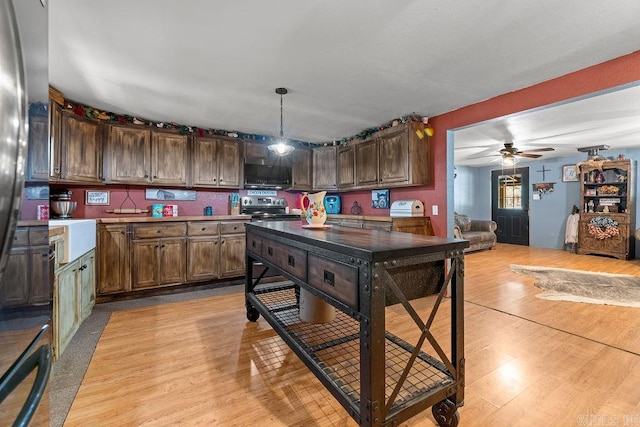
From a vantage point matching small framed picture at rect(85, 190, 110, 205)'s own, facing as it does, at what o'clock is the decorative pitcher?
The decorative pitcher is roughly at 11 o'clock from the small framed picture.

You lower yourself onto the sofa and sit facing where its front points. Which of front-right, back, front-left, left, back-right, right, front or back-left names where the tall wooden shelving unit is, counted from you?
front-left

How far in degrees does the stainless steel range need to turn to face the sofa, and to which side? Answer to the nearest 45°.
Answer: approximately 90° to its left

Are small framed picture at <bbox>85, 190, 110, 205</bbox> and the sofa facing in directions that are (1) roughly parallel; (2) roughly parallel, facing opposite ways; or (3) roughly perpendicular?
roughly parallel

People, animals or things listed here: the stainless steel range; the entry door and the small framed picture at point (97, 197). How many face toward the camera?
3

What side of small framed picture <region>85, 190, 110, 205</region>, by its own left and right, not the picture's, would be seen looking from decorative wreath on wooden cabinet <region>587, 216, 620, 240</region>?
left

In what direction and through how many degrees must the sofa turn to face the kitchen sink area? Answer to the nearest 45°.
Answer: approximately 90° to its right

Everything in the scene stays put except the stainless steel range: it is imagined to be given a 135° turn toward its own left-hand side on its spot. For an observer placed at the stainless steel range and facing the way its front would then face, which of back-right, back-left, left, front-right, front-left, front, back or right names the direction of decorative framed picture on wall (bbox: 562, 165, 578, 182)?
front-right

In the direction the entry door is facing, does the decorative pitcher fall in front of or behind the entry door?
in front

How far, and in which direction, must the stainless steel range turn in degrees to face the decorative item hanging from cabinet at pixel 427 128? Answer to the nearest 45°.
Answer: approximately 45° to its left

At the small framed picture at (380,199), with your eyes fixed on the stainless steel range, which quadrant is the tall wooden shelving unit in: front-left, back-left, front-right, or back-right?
back-right

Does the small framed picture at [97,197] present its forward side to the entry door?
no

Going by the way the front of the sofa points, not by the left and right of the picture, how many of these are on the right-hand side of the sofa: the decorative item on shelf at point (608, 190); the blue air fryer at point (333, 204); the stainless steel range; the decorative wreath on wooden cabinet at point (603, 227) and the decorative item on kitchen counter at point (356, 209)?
3

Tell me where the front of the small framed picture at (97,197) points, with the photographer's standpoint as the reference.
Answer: facing the viewer
